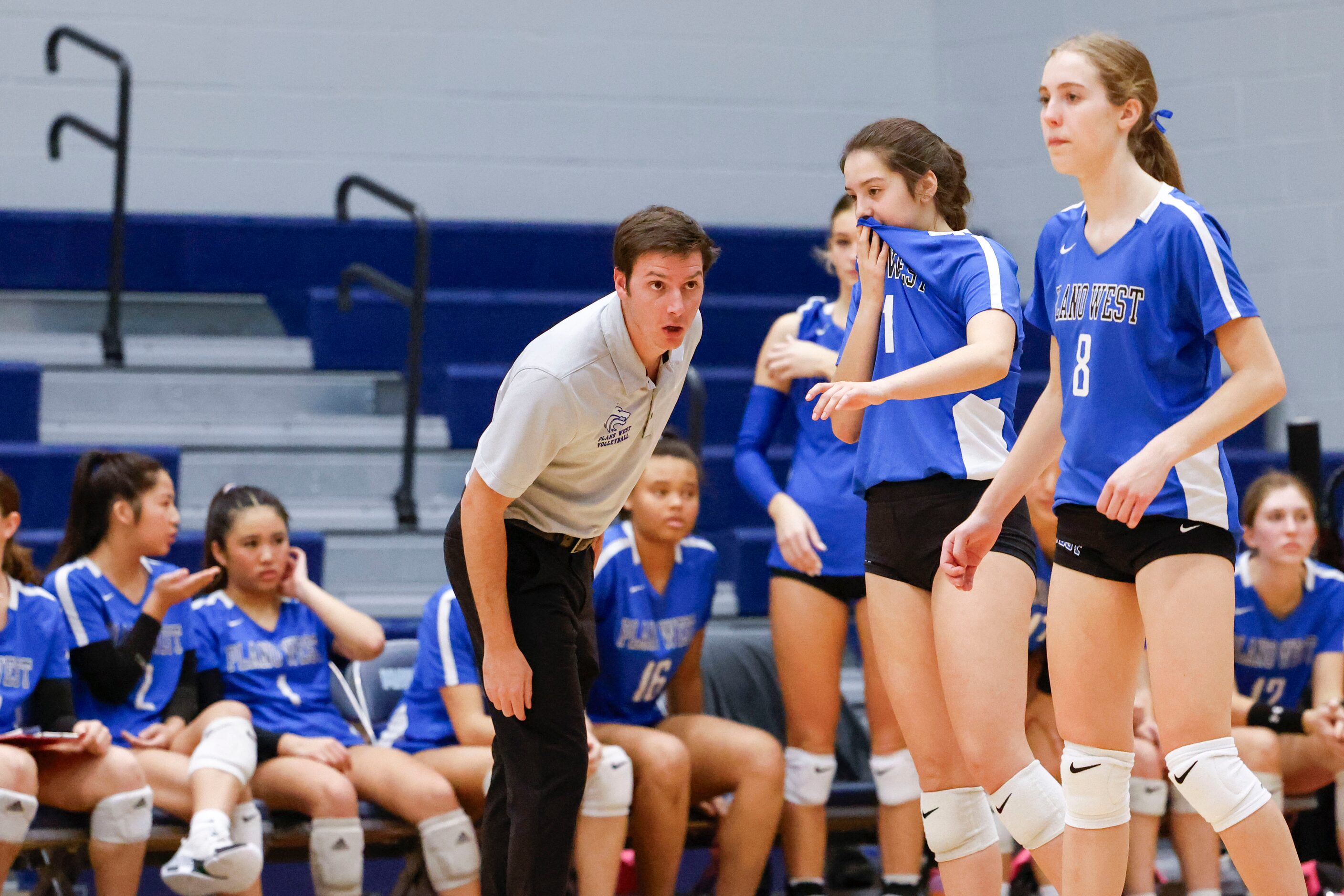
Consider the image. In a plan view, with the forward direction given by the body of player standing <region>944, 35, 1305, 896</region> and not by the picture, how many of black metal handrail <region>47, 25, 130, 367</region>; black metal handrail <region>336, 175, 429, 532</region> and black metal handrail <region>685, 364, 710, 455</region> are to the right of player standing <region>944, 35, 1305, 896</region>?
3

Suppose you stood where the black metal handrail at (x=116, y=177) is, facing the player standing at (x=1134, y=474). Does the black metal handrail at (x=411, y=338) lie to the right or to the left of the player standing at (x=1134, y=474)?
left

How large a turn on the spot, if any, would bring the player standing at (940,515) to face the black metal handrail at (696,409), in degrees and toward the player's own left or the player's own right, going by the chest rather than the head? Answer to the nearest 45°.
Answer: approximately 135° to the player's own right

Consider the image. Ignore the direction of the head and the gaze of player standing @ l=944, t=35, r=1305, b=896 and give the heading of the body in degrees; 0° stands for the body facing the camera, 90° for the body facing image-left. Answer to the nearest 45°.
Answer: approximately 45°

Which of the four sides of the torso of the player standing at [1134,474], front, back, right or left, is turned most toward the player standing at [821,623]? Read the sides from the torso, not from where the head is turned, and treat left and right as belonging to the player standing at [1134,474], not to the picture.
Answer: right
